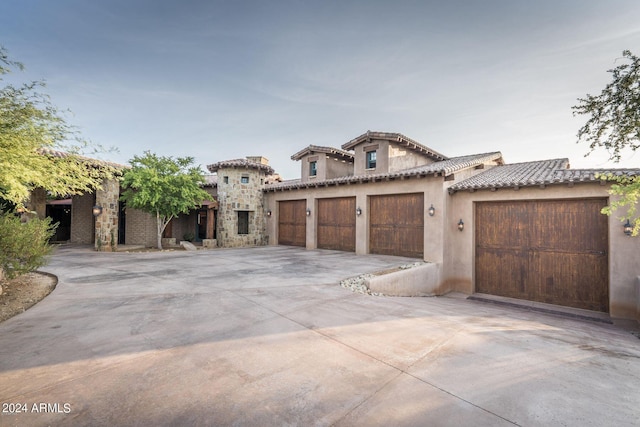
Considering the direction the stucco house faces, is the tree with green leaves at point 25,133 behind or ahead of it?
ahead

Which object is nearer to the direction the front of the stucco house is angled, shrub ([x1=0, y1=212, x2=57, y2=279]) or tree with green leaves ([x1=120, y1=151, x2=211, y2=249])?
the shrub

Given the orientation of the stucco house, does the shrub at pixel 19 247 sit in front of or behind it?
in front

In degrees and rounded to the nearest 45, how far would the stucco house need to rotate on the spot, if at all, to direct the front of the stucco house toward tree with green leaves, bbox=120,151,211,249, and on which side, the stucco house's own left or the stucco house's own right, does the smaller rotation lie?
approximately 45° to the stucco house's own right

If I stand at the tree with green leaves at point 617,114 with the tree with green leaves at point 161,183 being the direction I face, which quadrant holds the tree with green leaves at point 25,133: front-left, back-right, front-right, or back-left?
front-left

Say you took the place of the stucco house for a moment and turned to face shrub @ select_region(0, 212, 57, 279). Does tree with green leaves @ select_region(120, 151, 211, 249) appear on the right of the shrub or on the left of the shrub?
right

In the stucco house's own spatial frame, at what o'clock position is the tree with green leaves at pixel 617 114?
The tree with green leaves is roughly at 10 o'clock from the stucco house.

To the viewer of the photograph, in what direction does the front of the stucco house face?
facing the viewer and to the left of the viewer
